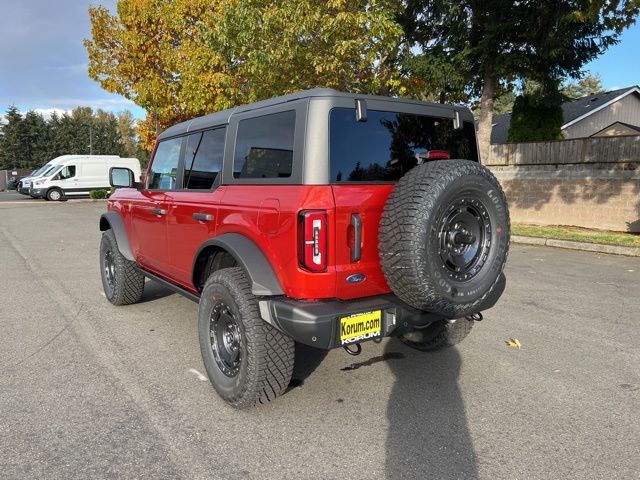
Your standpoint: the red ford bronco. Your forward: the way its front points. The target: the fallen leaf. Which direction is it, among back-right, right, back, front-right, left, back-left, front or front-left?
right

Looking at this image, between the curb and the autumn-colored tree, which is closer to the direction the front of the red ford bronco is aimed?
the autumn-colored tree

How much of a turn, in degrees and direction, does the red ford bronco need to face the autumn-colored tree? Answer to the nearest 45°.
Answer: approximately 45° to its right

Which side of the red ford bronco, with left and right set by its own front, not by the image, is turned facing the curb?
right

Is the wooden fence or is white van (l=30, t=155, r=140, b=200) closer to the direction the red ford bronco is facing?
the white van

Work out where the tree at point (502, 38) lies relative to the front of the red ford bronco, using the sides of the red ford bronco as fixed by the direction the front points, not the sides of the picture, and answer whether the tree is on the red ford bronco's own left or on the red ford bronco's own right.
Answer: on the red ford bronco's own right

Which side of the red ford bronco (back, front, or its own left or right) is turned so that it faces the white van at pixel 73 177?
front

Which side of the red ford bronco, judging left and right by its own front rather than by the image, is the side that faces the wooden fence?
right

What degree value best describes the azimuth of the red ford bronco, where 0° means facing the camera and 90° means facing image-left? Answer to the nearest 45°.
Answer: approximately 135°

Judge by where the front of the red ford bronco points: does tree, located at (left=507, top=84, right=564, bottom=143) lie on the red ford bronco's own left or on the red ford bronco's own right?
on the red ford bronco's own right
